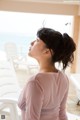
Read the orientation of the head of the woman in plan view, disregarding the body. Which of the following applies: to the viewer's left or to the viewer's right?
to the viewer's left

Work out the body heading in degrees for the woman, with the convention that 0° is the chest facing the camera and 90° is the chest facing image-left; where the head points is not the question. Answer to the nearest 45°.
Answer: approximately 135°
